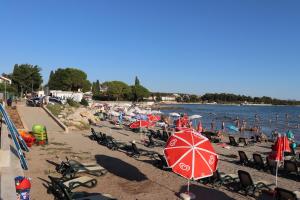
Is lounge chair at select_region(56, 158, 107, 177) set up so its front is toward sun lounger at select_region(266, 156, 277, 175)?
yes

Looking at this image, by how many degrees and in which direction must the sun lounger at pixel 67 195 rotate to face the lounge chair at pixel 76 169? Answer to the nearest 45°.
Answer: approximately 90° to its left

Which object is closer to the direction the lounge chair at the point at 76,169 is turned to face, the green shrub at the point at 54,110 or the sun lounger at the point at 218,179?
the sun lounger

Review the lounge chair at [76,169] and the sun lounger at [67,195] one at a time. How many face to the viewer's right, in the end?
2

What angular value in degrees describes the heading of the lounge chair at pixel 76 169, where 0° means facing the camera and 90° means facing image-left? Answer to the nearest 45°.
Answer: approximately 270°

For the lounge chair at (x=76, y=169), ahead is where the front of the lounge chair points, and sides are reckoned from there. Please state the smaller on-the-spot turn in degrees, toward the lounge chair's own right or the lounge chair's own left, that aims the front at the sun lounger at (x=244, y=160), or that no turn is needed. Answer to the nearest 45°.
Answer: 0° — it already faces it

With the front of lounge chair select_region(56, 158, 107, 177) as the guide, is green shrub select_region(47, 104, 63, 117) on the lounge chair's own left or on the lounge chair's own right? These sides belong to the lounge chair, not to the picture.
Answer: on the lounge chair's own left

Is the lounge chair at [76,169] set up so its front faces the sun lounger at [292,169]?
yes

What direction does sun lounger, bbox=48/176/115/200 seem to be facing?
to the viewer's right

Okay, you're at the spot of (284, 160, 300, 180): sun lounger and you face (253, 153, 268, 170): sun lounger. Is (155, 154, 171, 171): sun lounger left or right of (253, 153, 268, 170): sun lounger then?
left
